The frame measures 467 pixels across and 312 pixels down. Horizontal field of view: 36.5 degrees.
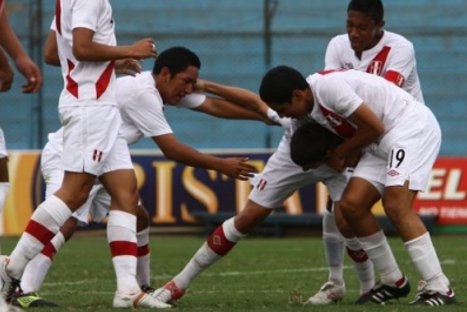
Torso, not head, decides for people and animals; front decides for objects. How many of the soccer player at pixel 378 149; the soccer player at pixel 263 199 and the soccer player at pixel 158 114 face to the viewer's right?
1

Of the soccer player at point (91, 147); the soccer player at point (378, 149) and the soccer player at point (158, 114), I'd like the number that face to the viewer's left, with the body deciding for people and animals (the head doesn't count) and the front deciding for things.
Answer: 1

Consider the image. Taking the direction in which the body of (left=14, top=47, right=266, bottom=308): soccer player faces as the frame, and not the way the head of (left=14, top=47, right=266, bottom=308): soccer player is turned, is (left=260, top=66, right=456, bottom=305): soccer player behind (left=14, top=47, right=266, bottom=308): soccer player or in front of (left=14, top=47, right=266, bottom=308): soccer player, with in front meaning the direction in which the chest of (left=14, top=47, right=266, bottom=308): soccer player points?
in front

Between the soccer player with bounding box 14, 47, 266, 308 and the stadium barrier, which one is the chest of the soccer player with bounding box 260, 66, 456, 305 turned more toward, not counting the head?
the soccer player

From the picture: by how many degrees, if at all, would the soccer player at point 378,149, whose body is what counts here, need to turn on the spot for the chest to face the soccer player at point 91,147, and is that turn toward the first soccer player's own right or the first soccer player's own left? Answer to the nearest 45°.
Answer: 0° — they already face them

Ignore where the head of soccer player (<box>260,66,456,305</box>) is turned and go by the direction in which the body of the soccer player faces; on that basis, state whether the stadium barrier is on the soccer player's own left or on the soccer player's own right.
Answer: on the soccer player's own right

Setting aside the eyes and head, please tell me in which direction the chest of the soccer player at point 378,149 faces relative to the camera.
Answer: to the viewer's left

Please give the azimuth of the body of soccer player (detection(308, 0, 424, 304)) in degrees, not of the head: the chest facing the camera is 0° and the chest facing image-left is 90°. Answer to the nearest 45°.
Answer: approximately 45°

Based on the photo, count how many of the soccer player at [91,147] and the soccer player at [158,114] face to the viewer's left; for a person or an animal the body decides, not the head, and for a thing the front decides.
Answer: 0
